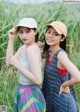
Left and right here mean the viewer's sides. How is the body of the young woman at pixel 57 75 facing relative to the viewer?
facing the viewer and to the left of the viewer

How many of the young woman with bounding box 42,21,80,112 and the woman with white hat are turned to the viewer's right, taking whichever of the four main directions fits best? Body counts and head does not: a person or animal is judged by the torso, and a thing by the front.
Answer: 0
